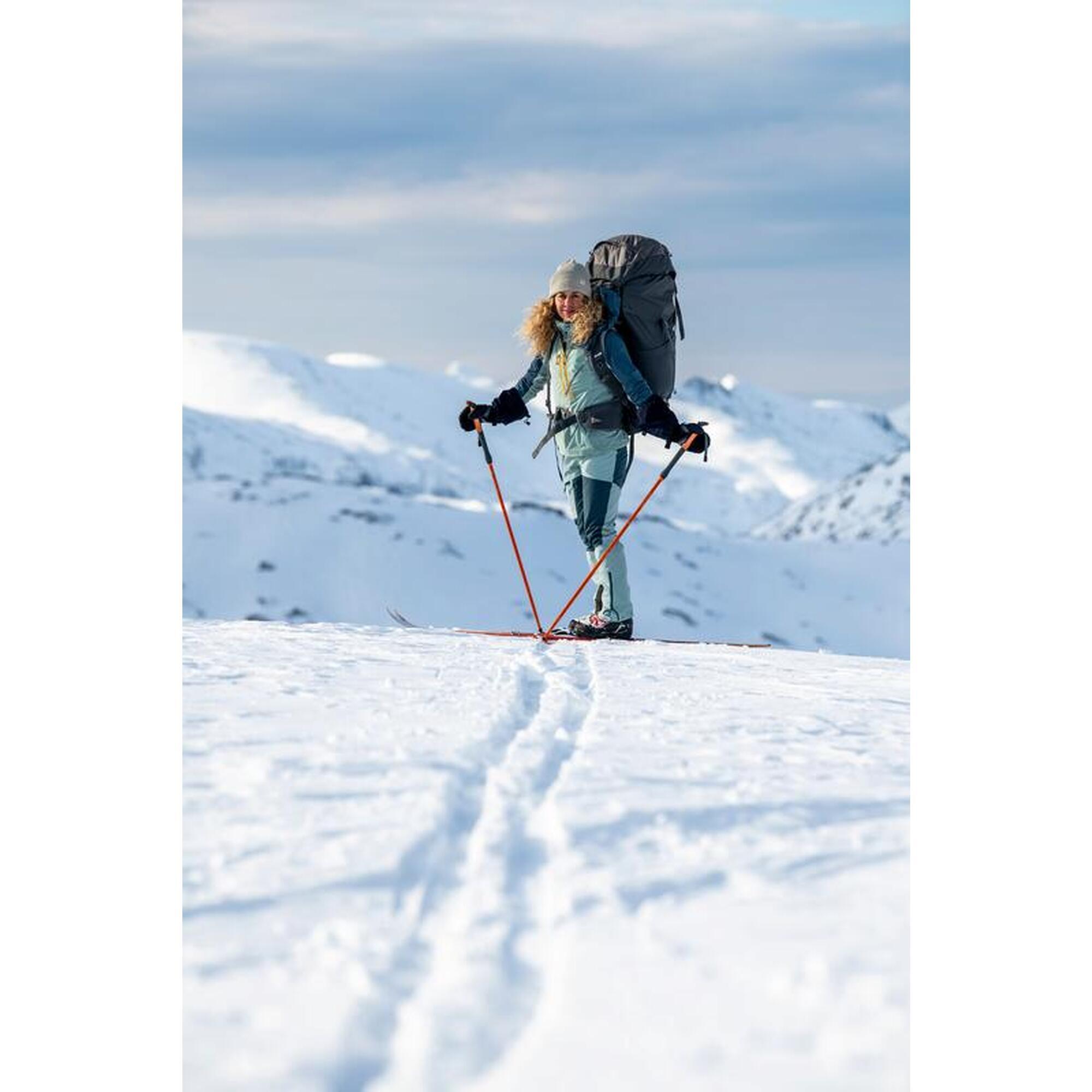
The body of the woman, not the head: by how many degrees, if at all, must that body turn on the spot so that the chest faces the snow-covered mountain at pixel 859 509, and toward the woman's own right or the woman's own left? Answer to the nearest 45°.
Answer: approximately 135° to the woman's own right

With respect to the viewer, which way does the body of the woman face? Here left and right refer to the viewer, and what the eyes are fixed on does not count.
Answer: facing the viewer and to the left of the viewer
